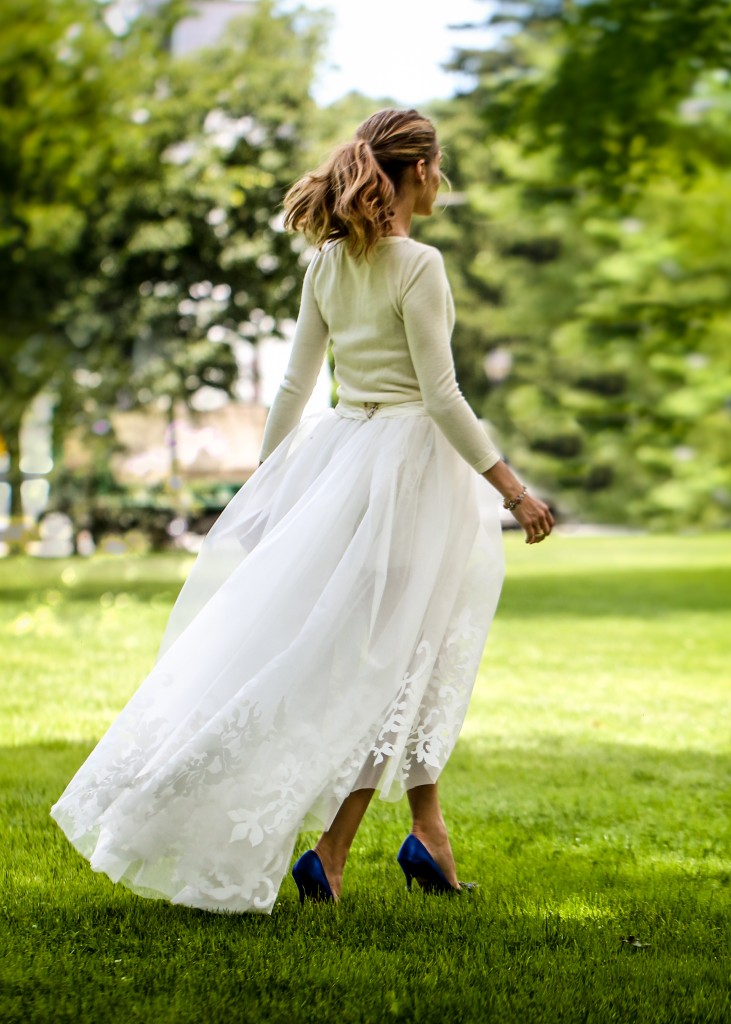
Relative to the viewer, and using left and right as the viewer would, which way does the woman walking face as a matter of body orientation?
facing away from the viewer and to the right of the viewer
